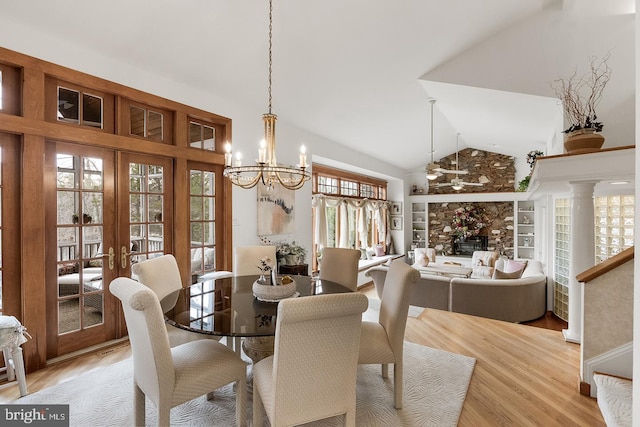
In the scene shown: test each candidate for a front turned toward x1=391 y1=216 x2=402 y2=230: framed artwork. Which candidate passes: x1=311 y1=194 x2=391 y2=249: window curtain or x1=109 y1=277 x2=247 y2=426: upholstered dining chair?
the upholstered dining chair

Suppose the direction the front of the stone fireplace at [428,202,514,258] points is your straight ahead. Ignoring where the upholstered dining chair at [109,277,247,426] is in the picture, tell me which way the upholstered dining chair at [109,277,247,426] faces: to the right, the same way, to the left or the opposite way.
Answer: the opposite way

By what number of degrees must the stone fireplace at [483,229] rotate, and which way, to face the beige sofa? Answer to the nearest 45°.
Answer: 0° — it already faces it

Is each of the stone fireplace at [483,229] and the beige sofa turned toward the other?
yes

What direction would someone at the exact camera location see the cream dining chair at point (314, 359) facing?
facing away from the viewer and to the left of the viewer

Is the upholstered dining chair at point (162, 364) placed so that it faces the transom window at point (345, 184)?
yes

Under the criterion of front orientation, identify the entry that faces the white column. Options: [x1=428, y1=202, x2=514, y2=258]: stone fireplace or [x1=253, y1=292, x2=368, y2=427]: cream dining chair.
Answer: the stone fireplace

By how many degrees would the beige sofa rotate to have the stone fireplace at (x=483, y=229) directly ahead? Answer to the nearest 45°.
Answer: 0° — it already faces it

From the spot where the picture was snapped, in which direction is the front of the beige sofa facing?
facing away from the viewer

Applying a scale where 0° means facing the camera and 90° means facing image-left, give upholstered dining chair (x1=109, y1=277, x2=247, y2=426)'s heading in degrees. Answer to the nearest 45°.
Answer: approximately 225°

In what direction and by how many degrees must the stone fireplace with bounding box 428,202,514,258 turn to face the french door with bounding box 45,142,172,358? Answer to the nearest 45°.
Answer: approximately 45° to its right
